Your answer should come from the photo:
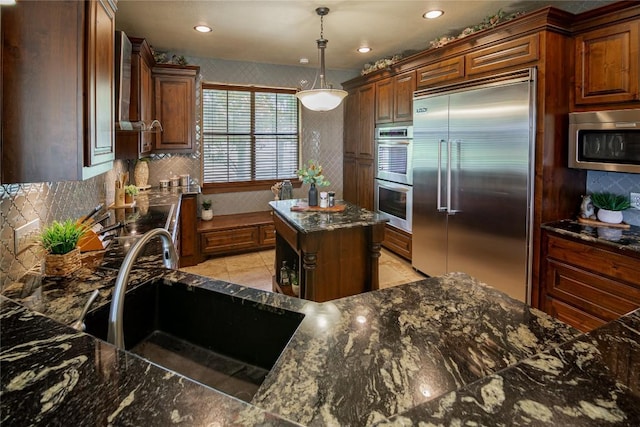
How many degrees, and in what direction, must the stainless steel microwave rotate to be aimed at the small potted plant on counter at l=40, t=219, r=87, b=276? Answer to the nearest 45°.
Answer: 0° — it already faces it

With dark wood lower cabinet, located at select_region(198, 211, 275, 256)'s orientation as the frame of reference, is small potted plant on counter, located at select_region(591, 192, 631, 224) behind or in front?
in front

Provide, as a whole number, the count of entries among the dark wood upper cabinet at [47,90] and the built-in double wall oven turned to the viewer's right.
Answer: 1

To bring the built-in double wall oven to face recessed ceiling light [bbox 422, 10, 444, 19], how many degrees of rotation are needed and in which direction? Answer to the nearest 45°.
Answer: approximately 45° to its left

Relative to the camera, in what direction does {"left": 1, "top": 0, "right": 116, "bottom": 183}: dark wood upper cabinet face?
facing to the right of the viewer
